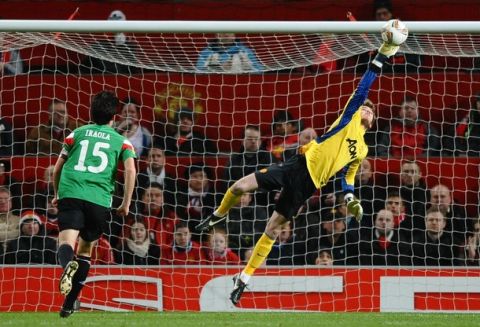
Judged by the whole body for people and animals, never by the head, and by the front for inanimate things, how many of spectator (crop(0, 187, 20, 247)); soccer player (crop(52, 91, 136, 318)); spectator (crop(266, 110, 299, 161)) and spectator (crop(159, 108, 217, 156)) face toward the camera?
3

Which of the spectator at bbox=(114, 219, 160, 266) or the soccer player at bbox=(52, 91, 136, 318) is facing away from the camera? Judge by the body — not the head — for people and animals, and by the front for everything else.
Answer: the soccer player

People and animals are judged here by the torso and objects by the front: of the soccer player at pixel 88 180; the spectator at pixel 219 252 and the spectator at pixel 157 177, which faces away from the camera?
the soccer player

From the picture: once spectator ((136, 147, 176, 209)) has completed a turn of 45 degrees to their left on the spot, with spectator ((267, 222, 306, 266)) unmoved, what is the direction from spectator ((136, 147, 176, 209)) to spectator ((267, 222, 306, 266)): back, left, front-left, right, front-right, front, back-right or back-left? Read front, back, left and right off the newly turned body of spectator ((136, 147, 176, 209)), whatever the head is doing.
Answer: front-left

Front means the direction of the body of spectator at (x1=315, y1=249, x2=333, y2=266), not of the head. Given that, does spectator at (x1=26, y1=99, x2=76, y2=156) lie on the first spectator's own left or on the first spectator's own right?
on the first spectator's own right

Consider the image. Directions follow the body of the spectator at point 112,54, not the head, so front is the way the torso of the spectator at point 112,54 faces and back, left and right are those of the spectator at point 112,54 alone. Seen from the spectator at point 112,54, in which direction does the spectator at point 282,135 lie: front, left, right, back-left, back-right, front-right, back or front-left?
left

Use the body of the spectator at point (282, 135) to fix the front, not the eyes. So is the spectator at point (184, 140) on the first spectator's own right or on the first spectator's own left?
on the first spectator's own right

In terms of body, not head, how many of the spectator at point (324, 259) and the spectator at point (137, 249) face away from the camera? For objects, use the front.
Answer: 0

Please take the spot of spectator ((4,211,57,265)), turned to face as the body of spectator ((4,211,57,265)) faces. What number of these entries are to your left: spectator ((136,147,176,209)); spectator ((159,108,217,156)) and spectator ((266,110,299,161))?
3
